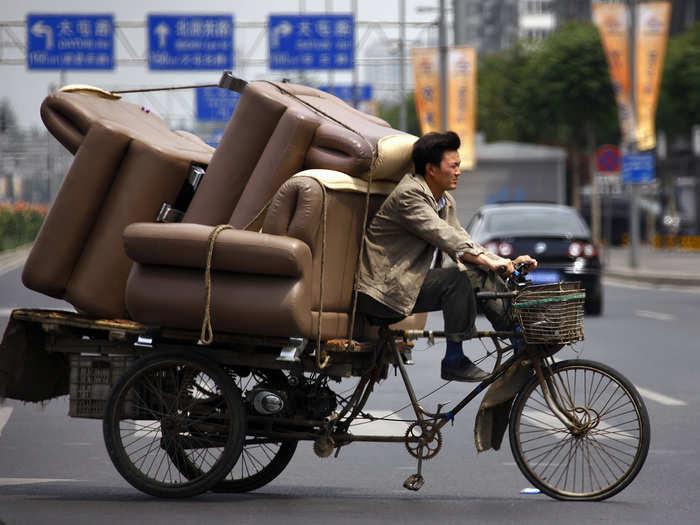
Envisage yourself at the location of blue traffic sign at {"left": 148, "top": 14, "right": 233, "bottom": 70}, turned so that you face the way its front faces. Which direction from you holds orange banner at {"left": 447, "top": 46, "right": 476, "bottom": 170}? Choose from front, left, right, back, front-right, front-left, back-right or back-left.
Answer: front-left

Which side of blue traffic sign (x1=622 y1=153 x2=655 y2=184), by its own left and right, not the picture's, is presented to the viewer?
front

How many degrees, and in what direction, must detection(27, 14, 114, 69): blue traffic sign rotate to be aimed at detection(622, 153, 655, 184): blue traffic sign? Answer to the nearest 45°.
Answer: approximately 45° to its left

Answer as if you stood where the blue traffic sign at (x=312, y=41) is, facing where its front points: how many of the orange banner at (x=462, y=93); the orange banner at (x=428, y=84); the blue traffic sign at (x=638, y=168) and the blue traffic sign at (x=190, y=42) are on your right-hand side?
1

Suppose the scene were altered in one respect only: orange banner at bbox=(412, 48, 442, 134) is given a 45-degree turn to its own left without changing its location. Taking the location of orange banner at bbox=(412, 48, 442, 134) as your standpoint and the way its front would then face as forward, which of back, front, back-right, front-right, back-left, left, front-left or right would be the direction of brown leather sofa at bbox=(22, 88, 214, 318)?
front-right

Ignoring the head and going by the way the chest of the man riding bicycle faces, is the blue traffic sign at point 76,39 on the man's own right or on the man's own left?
on the man's own left

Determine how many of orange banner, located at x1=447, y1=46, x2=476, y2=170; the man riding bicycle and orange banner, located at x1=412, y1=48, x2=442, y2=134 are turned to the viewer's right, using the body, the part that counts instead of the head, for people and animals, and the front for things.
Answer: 1

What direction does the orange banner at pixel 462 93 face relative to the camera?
toward the camera

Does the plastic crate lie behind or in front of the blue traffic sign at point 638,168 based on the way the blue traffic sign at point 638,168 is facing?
in front

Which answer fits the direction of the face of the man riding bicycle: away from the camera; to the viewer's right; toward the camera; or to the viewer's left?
to the viewer's right

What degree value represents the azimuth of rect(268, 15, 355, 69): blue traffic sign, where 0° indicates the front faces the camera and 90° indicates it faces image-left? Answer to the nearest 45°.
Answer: approximately 0°

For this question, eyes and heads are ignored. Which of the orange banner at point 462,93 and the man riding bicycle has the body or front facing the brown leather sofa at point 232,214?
the orange banner

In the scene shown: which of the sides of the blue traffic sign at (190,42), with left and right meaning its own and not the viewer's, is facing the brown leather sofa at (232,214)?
front

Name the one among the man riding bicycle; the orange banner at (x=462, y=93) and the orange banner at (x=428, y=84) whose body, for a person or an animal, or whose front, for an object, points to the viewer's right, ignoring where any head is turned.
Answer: the man riding bicycle

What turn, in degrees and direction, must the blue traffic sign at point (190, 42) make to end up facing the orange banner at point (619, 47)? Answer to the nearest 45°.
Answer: approximately 45° to its left

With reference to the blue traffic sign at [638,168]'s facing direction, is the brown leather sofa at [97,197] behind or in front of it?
in front
